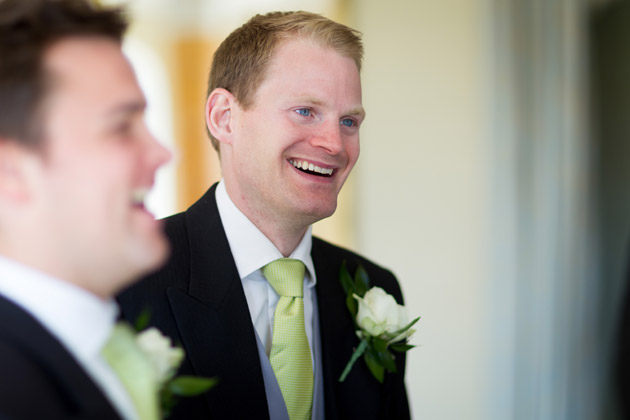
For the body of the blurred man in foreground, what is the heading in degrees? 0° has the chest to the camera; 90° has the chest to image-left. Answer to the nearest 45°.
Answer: approximately 270°

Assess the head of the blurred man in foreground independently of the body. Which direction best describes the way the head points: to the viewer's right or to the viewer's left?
to the viewer's right

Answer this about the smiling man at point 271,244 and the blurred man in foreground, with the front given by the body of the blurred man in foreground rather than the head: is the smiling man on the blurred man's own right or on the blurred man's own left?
on the blurred man's own left

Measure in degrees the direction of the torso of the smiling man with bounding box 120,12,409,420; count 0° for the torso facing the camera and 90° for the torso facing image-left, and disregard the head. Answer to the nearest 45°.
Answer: approximately 315°

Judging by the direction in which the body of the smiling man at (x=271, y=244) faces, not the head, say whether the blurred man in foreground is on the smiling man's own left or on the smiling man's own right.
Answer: on the smiling man's own right

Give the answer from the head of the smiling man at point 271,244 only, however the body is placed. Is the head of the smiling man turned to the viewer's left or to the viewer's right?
to the viewer's right
